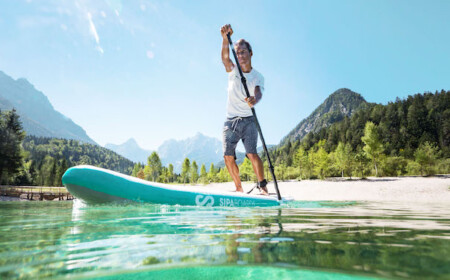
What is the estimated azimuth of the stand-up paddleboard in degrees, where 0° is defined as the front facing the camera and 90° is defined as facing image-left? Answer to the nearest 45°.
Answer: approximately 45°

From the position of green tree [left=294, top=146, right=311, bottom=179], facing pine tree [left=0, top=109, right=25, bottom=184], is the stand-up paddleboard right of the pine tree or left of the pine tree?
left

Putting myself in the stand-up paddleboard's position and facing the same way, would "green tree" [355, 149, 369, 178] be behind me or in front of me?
behind

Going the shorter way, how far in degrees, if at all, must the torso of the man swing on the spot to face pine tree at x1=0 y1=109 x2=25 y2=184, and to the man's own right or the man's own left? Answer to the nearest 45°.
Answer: approximately 90° to the man's own right

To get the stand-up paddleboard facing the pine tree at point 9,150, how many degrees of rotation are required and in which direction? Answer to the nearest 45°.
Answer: approximately 90° to its right

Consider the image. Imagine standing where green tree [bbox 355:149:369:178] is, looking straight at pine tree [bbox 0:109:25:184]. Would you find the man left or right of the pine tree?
left
